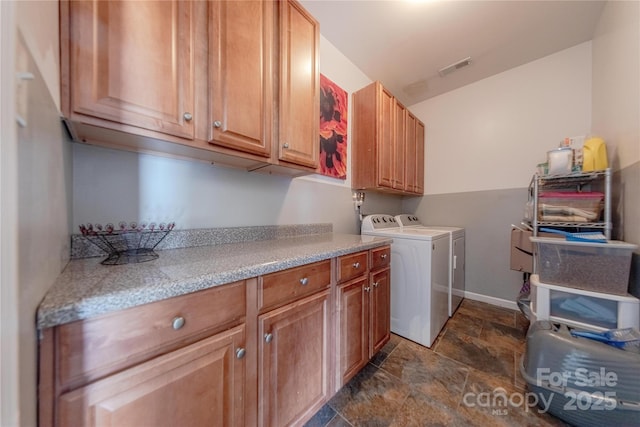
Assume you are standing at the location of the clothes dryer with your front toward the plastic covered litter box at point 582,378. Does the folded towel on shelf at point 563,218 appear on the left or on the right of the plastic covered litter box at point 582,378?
left

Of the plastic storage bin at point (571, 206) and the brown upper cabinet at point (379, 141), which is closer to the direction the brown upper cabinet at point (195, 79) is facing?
the plastic storage bin

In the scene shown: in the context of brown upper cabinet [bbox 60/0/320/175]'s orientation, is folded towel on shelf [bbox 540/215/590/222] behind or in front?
in front

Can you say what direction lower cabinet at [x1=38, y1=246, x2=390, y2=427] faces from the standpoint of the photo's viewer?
facing the viewer and to the right of the viewer

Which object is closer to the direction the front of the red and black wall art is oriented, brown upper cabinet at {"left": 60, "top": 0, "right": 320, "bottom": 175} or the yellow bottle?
the yellow bottle

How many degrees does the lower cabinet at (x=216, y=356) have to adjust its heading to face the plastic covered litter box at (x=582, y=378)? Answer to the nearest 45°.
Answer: approximately 45° to its left

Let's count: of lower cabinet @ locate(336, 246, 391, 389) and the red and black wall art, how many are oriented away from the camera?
0

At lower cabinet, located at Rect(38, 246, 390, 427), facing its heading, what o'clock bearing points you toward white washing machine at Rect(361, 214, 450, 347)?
The white washing machine is roughly at 10 o'clock from the lower cabinet.

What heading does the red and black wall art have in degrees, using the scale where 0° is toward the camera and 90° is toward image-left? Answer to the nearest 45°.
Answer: approximately 315°

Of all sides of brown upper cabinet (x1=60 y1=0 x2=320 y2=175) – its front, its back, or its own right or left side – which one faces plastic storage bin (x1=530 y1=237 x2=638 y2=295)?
front

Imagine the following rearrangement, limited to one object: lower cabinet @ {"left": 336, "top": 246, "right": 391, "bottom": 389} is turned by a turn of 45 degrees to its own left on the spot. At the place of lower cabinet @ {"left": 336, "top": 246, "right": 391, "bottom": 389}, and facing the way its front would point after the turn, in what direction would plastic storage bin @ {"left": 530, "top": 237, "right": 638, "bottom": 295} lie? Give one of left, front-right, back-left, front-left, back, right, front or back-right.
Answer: front

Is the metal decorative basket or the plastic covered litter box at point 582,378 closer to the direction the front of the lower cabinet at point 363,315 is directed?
the plastic covered litter box
